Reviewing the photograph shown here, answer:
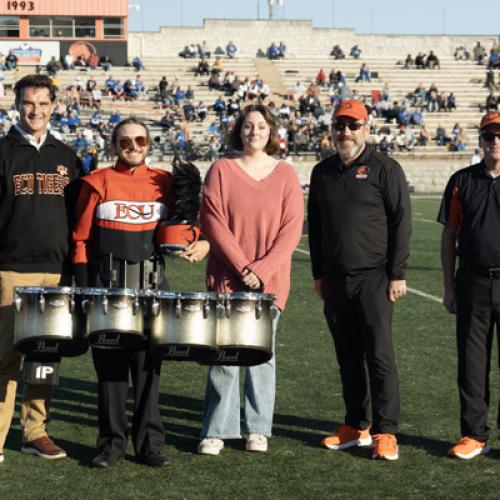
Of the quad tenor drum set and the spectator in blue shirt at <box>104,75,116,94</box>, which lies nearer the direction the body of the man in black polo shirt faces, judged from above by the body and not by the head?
the quad tenor drum set

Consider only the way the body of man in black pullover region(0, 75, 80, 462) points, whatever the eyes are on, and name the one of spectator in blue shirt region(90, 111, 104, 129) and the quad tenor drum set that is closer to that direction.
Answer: the quad tenor drum set

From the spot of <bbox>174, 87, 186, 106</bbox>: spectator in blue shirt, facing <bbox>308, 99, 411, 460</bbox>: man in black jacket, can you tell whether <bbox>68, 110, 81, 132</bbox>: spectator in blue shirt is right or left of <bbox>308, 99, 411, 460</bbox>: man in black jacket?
right

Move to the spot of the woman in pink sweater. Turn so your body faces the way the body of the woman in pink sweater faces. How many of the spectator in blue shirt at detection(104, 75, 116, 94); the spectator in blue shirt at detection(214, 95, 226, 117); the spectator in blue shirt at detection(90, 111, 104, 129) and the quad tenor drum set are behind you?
3

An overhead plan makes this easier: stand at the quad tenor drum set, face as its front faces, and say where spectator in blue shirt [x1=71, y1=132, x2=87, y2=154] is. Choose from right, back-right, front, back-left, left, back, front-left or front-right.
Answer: back

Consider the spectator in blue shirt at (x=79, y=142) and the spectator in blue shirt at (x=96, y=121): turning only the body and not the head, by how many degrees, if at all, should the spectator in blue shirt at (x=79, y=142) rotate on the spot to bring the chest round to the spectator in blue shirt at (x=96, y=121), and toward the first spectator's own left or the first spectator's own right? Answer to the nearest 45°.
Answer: approximately 180°

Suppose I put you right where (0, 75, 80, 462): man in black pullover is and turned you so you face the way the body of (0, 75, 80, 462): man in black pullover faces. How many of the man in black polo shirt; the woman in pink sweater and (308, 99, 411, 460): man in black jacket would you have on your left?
3

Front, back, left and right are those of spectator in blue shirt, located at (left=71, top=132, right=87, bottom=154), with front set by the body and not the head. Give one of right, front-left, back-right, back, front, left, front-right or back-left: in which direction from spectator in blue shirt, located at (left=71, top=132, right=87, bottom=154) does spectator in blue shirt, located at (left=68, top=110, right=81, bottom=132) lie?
back

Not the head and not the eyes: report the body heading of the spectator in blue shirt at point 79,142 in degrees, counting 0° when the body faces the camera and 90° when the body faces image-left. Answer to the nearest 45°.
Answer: approximately 0°
